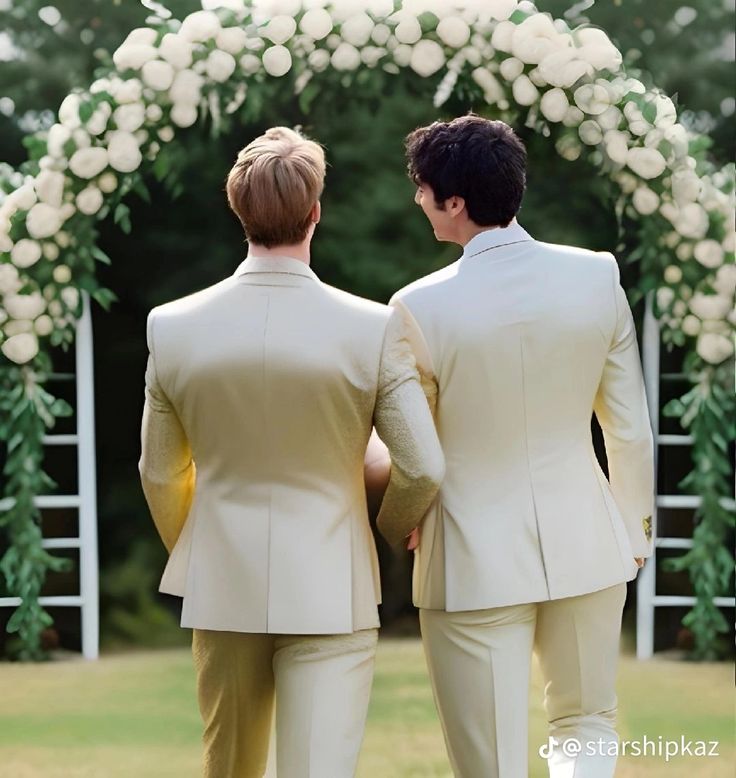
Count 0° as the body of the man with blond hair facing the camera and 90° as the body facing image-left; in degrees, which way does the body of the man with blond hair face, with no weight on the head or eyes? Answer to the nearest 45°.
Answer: approximately 180°

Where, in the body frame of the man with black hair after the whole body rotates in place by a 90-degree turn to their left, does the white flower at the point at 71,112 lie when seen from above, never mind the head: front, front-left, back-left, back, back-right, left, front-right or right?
front-right

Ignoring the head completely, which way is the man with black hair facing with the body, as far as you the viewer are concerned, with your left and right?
facing away from the viewer

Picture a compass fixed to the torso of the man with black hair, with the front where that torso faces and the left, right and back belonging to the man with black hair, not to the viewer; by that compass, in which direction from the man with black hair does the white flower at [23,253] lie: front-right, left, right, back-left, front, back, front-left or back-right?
front-left

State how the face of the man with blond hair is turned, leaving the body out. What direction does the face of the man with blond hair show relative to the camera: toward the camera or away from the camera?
away from the camera

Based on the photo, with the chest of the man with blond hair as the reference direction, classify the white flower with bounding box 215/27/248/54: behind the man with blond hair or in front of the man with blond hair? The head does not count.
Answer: in front

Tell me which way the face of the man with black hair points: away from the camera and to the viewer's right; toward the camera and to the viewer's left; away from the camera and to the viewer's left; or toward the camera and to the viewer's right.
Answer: away from the camera and to the viewer's left

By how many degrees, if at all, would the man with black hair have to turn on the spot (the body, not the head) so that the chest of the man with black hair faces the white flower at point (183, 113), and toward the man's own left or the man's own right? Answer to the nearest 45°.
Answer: approximately 45° to the man's own left

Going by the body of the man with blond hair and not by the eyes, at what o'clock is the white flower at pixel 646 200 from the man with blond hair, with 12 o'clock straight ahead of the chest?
The white flower is roughly at 1 o'clock from the man with blond hair.

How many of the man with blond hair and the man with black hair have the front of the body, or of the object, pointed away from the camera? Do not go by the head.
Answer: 2
